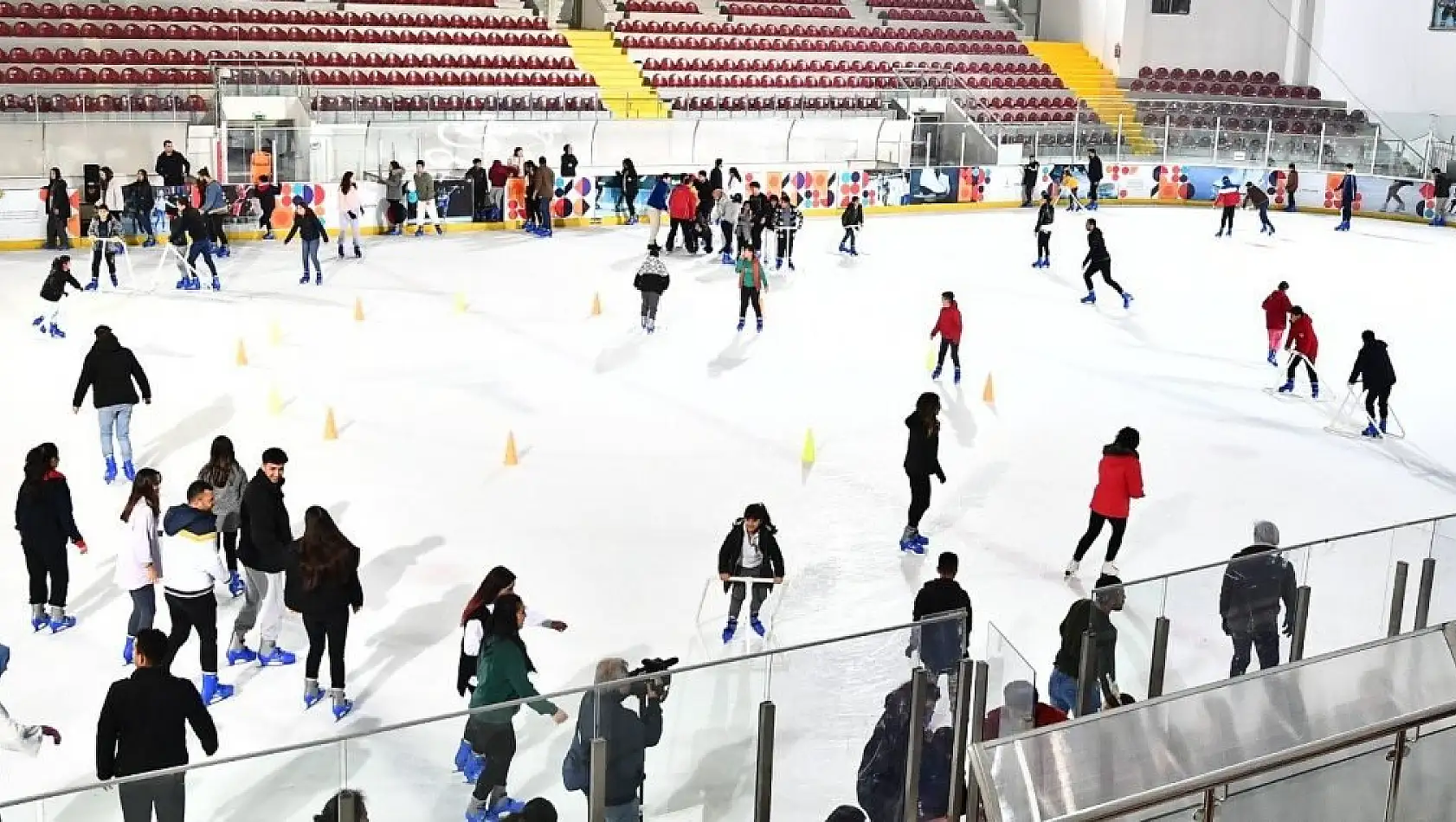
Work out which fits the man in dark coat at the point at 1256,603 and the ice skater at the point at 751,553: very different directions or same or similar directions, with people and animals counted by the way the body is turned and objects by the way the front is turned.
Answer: very different directions

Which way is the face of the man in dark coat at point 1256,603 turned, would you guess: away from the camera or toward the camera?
away from the camera

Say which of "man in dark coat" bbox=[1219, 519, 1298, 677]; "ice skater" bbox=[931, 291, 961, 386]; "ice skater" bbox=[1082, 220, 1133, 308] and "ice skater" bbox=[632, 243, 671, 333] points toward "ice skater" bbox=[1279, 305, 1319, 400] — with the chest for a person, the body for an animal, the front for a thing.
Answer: the man in dark coat

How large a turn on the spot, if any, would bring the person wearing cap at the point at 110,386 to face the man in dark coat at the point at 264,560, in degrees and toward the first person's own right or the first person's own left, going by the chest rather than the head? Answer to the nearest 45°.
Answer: approximately 180°

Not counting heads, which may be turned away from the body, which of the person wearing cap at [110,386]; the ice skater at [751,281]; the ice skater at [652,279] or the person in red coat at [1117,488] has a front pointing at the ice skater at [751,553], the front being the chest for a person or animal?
the ice skater at [751,281]

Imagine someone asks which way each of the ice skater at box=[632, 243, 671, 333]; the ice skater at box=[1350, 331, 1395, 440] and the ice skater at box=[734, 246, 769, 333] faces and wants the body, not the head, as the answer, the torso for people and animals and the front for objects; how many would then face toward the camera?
1

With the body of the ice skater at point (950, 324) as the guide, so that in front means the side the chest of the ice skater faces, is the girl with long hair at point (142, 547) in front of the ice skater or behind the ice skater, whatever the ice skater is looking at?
in front

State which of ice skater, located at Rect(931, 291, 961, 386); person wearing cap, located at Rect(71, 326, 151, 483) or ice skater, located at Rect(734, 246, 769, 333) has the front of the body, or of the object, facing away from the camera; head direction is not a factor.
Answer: the person wearing cap

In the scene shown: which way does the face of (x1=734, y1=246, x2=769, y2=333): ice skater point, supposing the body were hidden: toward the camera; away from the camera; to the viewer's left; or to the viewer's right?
toward the camera

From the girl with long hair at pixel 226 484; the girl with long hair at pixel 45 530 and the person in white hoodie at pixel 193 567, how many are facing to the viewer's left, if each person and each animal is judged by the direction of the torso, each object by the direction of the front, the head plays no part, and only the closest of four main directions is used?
0
